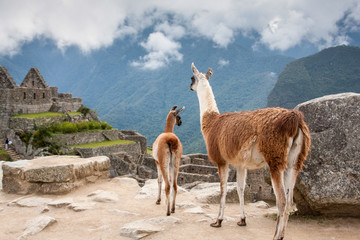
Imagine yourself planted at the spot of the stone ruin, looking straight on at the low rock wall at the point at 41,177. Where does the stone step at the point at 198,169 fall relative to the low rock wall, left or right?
left

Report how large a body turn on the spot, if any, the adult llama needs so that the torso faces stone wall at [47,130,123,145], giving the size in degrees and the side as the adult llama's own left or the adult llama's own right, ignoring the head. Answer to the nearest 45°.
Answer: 0° — it already faces it

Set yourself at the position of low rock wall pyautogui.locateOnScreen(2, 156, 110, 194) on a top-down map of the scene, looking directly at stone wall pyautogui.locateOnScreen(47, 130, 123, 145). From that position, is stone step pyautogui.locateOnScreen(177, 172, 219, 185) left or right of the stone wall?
right

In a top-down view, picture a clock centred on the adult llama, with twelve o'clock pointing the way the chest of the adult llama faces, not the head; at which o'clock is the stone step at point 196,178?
The stone step is roughly at 1 o'clock from the adult llama.

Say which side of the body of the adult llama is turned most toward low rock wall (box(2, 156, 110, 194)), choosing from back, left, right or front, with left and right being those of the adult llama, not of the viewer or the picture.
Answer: front

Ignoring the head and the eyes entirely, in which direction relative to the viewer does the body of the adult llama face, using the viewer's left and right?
facing away from the viewer and to the left of the viewer

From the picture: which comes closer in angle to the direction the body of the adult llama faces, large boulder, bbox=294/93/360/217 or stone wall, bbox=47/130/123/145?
the stone wall

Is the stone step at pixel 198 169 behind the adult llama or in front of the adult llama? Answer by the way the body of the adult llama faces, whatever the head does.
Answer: in front
